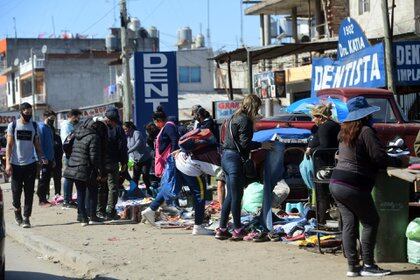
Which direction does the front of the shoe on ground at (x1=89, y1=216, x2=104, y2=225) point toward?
to the viewer's right

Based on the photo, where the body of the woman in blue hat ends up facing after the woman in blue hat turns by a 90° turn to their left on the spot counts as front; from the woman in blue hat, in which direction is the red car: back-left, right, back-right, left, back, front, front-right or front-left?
front-right

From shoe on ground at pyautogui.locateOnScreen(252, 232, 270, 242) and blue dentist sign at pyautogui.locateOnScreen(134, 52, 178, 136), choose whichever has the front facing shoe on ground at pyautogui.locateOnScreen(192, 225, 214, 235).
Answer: the blue dentist sign

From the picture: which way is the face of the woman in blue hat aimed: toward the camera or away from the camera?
away from the camera

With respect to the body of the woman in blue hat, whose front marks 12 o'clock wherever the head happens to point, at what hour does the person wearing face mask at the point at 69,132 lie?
The person wearing face mask is roughly at 9 o'clock from the woman in blue hat.

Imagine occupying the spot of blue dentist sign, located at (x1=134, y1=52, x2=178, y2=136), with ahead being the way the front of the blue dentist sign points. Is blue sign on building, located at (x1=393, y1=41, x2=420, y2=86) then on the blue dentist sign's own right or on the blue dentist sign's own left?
on the blue dentist sign's own left

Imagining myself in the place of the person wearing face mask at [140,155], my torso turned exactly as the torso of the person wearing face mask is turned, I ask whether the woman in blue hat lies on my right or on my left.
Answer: on my left

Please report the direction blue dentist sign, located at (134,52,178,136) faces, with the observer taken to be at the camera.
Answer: facing the viewer
